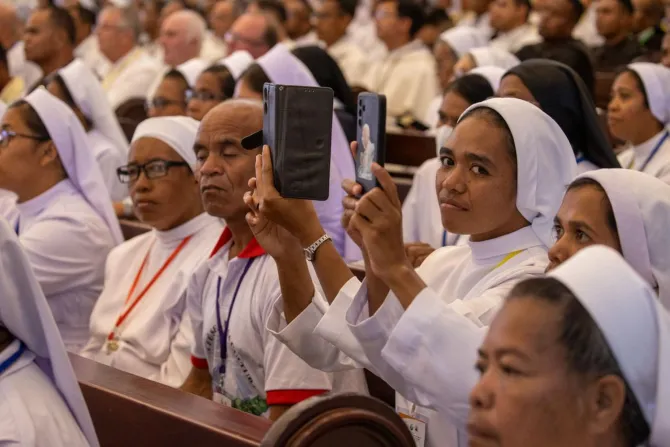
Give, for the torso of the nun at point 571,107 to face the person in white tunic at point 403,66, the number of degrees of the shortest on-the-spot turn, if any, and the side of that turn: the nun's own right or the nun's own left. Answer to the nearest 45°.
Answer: approximately 90° to the nun's own right

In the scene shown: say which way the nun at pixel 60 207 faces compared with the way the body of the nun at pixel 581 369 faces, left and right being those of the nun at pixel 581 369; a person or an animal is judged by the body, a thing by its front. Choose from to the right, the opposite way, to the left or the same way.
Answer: the same way

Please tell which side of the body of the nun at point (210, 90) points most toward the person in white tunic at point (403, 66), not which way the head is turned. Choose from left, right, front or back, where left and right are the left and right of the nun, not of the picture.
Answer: back

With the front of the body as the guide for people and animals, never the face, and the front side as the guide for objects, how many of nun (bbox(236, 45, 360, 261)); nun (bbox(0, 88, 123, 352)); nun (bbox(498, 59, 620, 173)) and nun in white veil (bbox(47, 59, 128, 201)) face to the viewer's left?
4

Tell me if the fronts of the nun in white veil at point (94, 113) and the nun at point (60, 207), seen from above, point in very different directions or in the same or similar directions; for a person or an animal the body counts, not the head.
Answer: same or similar directions

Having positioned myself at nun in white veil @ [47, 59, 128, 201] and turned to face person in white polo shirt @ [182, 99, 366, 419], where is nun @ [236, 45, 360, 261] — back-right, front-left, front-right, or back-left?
front-left

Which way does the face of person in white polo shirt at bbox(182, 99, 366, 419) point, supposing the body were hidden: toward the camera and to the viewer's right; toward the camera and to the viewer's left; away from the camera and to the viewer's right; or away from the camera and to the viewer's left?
toward the camera and to the viewer's left

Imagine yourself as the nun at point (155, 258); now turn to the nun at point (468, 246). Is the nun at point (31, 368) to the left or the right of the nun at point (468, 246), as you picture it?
right

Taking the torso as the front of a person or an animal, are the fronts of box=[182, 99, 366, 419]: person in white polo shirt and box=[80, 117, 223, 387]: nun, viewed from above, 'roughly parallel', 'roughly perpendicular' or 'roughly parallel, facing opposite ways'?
roughly parallel

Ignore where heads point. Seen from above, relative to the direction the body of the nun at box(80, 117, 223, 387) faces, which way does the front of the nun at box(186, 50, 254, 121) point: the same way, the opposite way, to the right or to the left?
the same way

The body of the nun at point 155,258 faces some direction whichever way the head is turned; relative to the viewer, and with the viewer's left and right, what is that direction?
facing the viewer and to the left of the viewer

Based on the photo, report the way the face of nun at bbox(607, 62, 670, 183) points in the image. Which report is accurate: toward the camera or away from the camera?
toward the camera

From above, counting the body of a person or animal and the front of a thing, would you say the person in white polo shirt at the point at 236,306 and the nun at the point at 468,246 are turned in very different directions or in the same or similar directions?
same or similar directions

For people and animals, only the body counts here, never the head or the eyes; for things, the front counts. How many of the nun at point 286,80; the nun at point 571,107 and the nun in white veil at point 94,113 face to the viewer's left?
3

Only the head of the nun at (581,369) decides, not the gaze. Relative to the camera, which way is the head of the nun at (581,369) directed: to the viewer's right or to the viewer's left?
to the viewer's left

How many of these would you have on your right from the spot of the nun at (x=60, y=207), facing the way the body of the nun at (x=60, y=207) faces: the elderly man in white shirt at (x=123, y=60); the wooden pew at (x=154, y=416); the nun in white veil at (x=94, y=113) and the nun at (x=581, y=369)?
2
